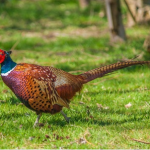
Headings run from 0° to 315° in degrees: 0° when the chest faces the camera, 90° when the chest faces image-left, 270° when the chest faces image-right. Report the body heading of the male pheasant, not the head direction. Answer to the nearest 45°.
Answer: approximately 90°

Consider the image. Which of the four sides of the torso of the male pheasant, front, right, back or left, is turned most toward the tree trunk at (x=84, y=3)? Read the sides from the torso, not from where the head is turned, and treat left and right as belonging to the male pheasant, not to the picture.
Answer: right

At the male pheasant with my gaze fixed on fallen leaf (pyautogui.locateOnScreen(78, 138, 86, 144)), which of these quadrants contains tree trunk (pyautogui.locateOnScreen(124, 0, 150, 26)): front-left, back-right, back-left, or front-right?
back-left

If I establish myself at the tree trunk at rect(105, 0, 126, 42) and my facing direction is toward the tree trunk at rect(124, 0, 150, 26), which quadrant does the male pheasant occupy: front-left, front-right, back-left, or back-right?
back-right

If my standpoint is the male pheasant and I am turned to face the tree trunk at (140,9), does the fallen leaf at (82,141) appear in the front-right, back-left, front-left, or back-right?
back-right

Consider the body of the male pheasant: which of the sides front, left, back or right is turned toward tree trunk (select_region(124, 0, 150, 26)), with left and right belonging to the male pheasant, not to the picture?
right
